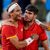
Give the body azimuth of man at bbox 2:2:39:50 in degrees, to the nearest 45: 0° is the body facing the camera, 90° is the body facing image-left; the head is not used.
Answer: approximately 315°

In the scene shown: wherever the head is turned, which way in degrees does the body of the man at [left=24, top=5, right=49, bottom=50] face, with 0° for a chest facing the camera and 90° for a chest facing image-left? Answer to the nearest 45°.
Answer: approximately 45°
